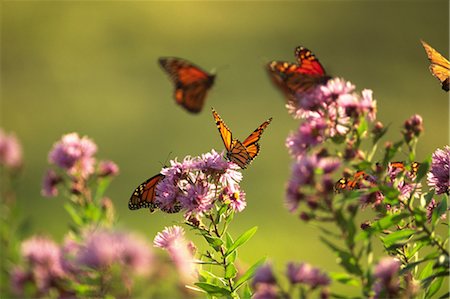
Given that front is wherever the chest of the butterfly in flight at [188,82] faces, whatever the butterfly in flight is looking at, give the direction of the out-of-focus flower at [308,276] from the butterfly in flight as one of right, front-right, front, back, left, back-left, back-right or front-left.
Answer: right

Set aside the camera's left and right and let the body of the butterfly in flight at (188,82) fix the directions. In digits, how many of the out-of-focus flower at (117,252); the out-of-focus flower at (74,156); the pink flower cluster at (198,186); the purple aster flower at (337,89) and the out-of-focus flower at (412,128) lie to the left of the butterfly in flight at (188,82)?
0

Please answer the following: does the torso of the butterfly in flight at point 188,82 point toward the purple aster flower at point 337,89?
no

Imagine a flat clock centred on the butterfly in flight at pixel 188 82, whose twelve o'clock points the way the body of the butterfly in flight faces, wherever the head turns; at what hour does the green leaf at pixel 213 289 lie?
The green leaf is roughly at 3 o'clock from the butterfly in flight.

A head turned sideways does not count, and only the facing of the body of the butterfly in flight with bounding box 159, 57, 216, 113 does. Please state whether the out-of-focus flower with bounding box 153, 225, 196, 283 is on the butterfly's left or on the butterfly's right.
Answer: on the butterfly's right

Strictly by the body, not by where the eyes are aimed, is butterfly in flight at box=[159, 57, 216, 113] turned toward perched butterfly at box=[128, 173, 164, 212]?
no

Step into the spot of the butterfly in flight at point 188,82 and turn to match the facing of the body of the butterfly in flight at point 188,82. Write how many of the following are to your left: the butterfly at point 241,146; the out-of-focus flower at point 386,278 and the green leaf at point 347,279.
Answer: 0

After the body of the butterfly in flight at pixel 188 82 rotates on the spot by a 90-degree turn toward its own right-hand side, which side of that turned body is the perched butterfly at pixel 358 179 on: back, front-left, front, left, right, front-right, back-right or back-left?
left
